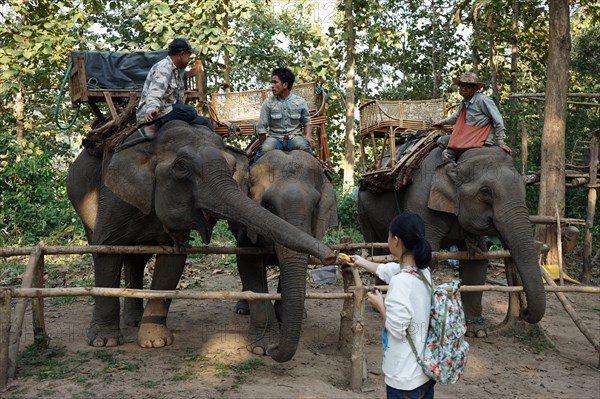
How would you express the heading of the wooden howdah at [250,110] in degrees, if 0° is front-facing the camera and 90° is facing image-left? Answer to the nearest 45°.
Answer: approximately 0°

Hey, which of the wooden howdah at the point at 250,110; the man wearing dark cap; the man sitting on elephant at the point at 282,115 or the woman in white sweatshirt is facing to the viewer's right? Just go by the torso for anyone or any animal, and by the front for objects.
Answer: the man wearing dark cap

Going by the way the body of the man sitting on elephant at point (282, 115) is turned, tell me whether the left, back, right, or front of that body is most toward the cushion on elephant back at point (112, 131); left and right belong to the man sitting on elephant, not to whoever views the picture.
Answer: right

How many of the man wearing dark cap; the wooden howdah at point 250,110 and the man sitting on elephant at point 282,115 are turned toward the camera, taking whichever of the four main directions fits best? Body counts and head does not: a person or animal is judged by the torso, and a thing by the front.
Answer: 2

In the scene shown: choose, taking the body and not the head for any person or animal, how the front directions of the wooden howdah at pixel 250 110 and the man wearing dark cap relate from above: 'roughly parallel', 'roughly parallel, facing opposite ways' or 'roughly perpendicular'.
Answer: roughly perpendicular

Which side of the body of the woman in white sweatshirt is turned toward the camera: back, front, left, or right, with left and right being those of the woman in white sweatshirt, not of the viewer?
left

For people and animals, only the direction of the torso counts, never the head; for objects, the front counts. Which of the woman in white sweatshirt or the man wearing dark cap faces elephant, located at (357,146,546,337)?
the man wearing dark cap

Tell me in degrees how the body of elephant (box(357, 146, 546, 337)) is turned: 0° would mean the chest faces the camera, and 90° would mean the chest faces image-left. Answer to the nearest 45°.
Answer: approximately 315°

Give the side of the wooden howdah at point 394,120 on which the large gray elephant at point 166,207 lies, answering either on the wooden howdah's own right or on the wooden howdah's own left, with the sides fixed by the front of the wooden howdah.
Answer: on the wooden howdah's own right

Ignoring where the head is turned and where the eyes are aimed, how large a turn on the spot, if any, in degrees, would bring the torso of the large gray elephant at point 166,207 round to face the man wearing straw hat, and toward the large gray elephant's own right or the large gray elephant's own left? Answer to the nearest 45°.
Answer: approximately 45° to the large gray elephant's own left

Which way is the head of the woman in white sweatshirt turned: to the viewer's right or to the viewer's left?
to the viewer's left
